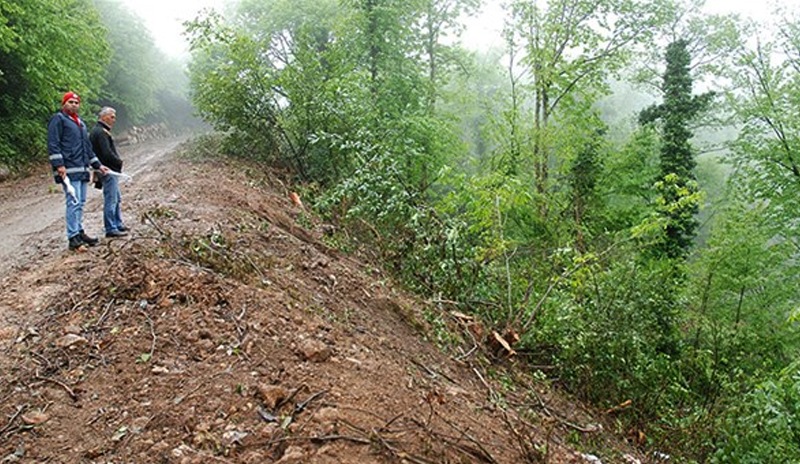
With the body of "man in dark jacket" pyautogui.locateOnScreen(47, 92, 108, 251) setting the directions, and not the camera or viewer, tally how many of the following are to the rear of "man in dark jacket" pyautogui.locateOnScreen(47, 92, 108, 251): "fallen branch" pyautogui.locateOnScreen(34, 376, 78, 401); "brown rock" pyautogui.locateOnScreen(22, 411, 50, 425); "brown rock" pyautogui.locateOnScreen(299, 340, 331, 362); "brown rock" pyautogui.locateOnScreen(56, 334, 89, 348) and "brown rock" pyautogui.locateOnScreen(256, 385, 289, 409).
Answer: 0

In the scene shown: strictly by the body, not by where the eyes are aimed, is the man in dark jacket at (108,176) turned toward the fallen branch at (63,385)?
no

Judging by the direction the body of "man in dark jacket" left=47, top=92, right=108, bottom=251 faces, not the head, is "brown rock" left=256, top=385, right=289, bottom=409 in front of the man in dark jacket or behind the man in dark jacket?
in front

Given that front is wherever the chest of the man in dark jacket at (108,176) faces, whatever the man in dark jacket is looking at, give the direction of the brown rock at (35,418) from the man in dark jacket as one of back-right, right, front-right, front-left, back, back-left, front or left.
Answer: right

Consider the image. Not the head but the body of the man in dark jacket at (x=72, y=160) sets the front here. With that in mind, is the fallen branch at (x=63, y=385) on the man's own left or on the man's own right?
on the man's own right

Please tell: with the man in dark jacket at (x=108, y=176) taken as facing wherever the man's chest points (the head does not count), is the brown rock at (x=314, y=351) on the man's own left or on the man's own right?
on the man's own right

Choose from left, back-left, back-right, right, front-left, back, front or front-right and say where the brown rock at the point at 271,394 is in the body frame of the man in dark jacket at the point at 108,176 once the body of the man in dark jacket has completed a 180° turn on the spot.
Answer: left

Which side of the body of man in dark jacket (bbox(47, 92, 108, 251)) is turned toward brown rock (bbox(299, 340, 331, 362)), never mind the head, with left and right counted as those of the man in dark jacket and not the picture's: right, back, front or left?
front

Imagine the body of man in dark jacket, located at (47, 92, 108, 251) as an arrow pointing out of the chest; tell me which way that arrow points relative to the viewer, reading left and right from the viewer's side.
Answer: facing the viewer and to the right of the viewer

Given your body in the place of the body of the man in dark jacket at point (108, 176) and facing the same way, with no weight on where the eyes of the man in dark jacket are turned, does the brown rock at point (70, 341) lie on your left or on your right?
on your right

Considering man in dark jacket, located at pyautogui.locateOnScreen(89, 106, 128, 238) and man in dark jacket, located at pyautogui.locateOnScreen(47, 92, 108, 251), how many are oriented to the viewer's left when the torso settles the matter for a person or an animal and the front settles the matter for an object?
0

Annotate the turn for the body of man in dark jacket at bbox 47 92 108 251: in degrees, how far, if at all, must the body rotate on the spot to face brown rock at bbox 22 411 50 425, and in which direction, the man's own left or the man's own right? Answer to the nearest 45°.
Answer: approximately 45° to the man's own right

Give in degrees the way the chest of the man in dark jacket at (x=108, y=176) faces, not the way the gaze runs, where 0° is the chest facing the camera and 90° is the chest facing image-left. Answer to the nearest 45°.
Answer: approximately 270°
